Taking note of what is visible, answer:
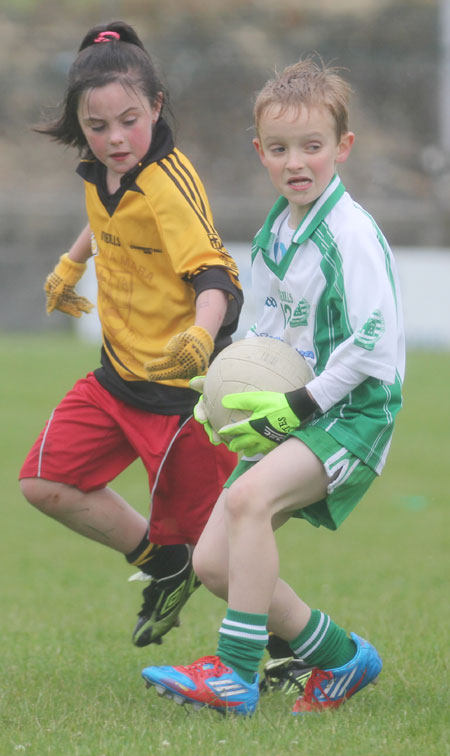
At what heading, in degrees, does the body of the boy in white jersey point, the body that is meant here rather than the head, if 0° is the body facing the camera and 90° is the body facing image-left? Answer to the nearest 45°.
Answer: approximately 45°

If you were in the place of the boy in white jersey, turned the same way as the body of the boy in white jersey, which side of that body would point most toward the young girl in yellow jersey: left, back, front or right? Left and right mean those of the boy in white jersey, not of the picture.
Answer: right
